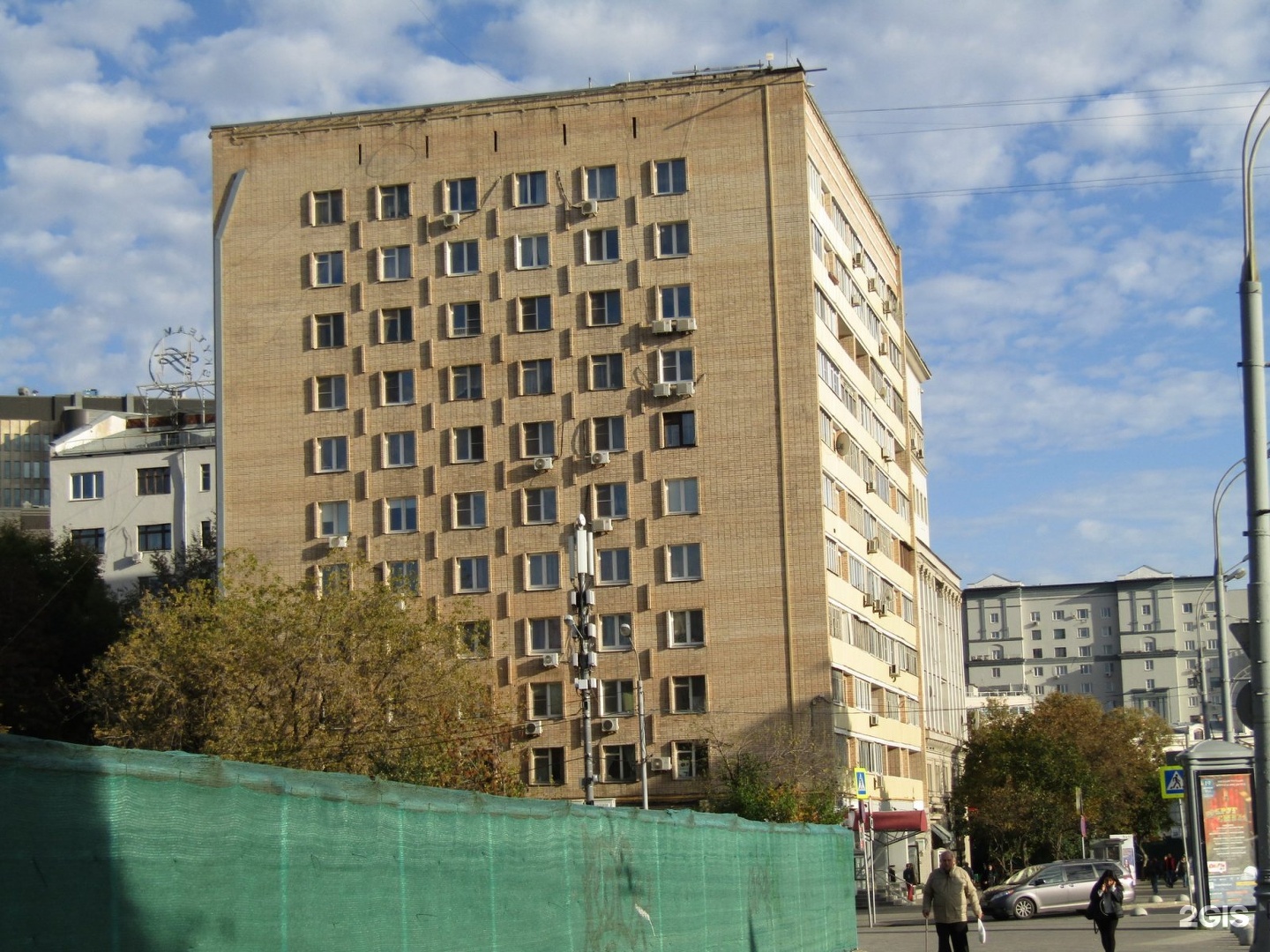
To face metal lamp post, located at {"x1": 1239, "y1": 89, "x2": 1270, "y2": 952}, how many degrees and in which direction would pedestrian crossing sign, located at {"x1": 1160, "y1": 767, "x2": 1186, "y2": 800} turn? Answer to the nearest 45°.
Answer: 0° — it already faces it

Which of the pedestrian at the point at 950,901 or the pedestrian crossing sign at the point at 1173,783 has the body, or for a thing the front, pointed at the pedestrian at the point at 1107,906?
the pedestrian crossing sign

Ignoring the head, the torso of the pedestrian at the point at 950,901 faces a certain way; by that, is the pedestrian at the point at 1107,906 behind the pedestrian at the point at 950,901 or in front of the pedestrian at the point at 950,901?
behind

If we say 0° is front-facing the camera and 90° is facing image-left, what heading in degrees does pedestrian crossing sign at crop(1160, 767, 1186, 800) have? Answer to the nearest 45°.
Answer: approximately 0°

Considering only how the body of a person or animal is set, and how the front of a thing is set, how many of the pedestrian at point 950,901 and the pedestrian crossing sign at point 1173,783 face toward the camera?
2

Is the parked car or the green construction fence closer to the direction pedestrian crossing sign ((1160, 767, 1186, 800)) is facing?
the green construction fence

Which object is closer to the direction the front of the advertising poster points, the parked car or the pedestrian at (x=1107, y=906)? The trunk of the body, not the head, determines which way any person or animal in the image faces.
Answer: the pedestrian
